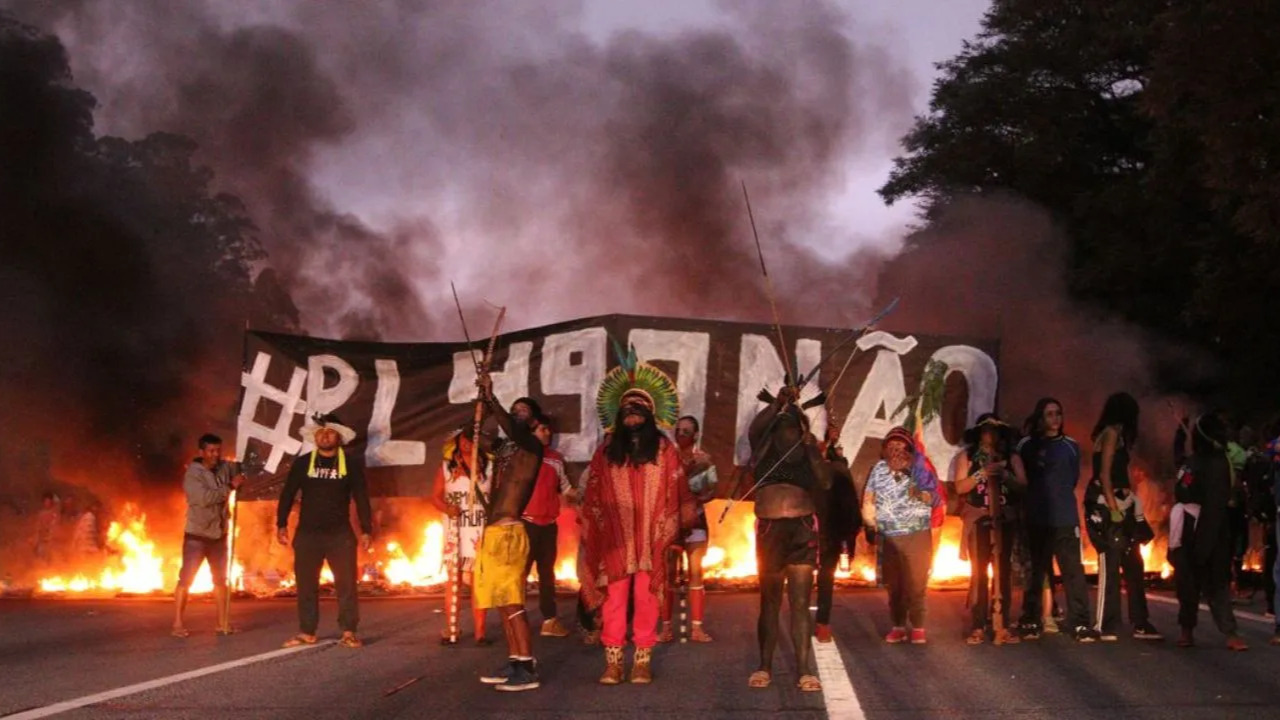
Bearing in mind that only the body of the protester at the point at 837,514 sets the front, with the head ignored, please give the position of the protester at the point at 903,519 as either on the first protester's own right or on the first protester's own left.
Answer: on the first protester's own left

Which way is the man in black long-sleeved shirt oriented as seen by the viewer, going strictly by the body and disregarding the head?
toward the camera

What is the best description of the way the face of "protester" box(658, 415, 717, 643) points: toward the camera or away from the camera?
toward the camera

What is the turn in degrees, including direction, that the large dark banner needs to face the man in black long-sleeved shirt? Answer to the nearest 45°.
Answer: approximately 90° to its right

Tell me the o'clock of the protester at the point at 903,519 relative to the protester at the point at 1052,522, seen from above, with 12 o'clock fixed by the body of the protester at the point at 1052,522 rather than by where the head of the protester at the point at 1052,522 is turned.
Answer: the protester at the point at 903,519 is roughly at 2 o'clock from the protester at the point at 1052,522.

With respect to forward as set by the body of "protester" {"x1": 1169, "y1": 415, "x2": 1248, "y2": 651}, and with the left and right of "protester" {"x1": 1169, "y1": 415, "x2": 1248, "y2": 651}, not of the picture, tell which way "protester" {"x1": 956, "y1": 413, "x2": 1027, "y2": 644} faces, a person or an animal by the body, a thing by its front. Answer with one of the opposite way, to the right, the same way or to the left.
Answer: the same way

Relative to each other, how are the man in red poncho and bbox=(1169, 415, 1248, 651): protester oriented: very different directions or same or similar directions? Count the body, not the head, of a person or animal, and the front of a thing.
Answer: same or similar directions

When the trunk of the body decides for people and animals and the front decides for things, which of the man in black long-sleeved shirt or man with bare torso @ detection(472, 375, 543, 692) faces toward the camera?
the man in black long-sleeved shirt

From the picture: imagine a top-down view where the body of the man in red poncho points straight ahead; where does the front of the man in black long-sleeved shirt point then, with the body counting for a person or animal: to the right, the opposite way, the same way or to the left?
the same way

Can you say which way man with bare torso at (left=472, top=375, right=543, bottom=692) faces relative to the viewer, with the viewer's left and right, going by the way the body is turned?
facing to the left of the viewer

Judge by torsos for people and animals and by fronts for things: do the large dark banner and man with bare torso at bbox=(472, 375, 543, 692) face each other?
no

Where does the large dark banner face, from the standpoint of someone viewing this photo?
facing the viewer

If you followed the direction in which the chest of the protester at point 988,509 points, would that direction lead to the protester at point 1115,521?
no

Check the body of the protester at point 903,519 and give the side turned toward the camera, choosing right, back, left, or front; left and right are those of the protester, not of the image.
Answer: front

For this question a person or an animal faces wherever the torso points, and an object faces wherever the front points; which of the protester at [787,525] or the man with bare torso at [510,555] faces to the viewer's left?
the man with bare torso

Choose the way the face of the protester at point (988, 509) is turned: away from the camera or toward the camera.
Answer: toward the camera

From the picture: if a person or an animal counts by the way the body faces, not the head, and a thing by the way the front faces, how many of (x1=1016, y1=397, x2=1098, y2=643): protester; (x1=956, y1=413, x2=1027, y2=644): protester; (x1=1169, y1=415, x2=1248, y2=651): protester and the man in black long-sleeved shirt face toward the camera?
4
